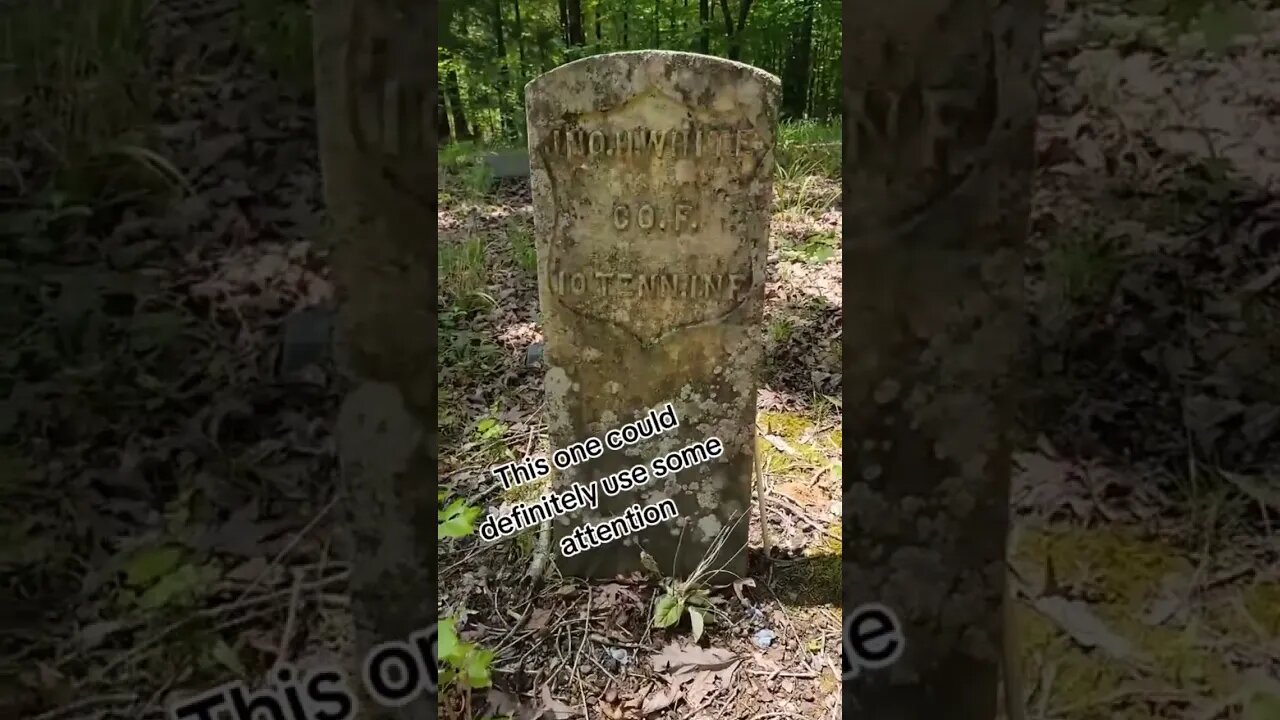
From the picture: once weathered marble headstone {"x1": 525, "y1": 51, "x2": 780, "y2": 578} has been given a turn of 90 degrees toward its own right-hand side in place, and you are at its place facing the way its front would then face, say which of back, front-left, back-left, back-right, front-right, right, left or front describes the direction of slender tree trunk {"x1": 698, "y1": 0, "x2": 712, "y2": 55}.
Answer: right

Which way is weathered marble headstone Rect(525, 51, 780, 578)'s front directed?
toward the camera

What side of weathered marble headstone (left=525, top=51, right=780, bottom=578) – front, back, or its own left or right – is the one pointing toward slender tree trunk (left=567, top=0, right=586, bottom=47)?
back
